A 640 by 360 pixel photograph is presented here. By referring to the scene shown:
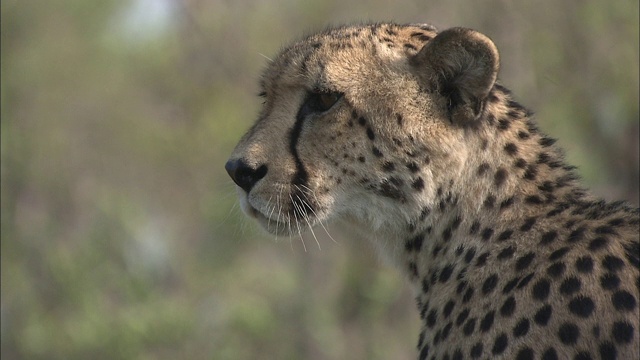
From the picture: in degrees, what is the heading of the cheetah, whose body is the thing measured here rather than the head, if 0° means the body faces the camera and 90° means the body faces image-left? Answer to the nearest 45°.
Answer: approximately 90°
